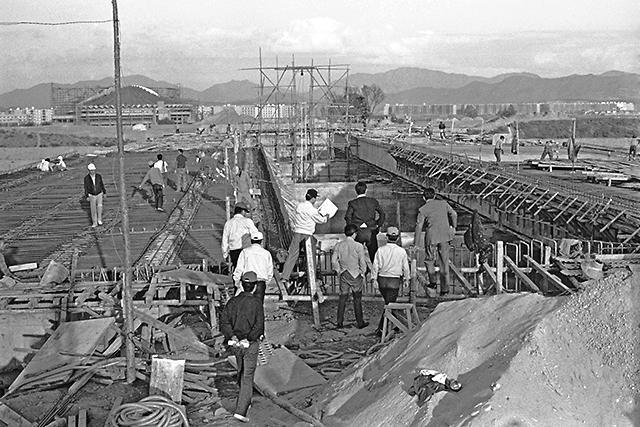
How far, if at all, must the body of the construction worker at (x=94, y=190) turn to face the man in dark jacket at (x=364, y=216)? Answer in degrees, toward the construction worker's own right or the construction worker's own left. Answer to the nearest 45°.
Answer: approximately 45° to the construction worker's own left

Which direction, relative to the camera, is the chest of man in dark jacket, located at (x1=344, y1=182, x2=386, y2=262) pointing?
away from the camera

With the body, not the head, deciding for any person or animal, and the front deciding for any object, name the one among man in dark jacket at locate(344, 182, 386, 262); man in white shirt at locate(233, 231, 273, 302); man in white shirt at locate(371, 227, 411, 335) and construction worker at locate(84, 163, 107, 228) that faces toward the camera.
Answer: the construction worker

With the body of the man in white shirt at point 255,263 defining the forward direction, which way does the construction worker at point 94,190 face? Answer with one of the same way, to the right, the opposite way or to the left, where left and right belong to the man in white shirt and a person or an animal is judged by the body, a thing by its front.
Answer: the opposite way

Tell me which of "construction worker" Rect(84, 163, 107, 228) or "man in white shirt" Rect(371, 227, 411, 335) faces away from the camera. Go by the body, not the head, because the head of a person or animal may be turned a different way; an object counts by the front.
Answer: the man in white shirt

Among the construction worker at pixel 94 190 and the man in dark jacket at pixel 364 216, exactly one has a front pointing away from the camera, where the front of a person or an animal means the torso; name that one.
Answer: the man in dark jacket

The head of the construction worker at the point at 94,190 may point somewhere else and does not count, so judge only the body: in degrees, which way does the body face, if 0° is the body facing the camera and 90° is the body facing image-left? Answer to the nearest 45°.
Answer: approximately 0°

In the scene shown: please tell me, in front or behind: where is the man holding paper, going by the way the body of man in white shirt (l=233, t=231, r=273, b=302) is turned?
in front

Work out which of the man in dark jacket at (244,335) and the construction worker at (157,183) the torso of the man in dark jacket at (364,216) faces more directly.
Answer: the construction worker

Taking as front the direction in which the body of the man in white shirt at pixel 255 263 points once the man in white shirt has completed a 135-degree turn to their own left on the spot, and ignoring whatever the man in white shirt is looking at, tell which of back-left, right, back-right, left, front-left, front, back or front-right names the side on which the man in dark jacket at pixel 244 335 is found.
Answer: front-left

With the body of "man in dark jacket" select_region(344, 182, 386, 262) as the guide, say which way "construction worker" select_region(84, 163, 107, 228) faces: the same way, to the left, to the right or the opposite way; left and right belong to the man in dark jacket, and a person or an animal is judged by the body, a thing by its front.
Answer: the opposite way

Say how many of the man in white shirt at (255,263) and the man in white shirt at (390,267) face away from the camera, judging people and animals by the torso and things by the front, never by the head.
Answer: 2

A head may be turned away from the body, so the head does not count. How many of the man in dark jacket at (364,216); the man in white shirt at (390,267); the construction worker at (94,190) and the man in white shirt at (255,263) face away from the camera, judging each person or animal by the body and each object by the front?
3

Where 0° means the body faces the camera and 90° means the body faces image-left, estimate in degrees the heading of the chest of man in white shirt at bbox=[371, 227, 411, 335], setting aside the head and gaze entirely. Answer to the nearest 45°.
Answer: approximately 180°

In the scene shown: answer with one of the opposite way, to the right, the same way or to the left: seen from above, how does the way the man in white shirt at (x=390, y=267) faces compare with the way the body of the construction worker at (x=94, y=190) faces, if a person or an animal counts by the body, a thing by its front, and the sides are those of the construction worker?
the opposite way

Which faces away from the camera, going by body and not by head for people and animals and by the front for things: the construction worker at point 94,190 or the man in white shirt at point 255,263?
the man in white shirt

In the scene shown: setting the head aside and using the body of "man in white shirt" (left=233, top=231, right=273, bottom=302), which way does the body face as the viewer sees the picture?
away from the camera
